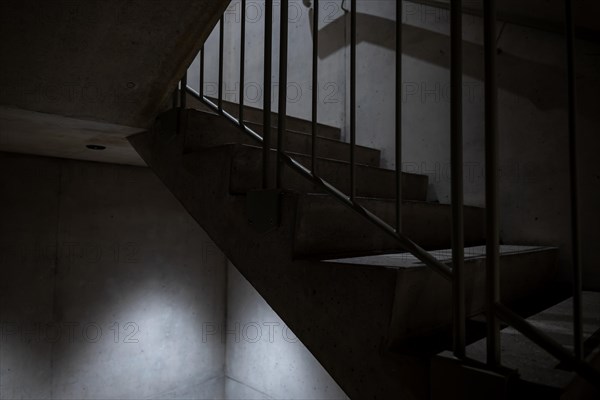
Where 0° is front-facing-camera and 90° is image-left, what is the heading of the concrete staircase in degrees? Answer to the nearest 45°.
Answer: approximately 315°
